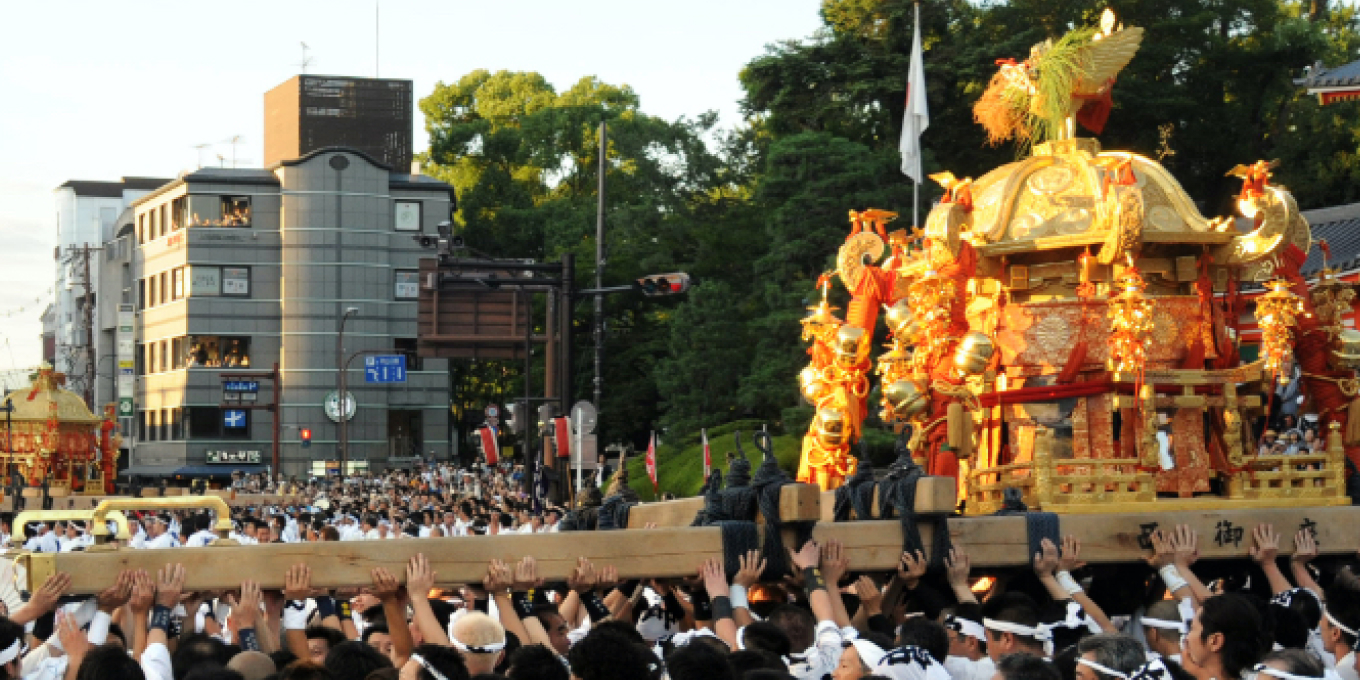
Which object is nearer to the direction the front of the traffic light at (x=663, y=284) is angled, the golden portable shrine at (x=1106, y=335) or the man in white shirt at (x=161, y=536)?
the golden portable shrine

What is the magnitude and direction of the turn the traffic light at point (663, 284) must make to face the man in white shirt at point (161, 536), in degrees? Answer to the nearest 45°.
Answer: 0° — it already faces them

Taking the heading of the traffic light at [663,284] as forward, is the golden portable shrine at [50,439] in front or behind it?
in front

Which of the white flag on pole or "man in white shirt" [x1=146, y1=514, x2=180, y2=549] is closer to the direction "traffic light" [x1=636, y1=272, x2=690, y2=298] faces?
the man in white shirt

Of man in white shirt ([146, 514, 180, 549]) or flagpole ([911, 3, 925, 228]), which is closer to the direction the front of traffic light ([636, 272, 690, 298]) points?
the man in white shirt

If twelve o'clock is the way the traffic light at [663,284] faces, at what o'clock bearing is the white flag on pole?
The white flag on pole is roughly at 8 o'clock from the traffic light.

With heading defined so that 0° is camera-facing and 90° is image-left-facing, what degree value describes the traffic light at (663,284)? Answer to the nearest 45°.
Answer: approximately 0°

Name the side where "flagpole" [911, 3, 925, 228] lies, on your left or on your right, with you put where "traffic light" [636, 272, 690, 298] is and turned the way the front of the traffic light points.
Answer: on your left
